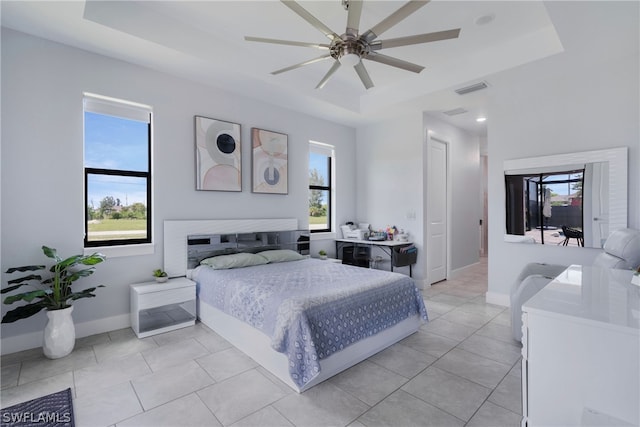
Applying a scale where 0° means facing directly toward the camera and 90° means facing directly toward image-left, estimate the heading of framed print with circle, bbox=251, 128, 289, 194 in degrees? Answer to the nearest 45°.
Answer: approximately 315°

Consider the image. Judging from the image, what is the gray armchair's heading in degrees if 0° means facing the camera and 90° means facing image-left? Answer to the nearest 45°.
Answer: approximately 45°

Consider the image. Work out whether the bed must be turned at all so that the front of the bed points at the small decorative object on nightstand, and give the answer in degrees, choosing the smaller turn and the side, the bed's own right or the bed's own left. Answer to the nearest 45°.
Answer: approximately 180°

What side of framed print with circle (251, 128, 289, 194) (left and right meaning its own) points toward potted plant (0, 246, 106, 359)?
right

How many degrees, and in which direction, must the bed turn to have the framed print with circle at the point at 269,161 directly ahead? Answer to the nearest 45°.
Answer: approximately 135° to its left
